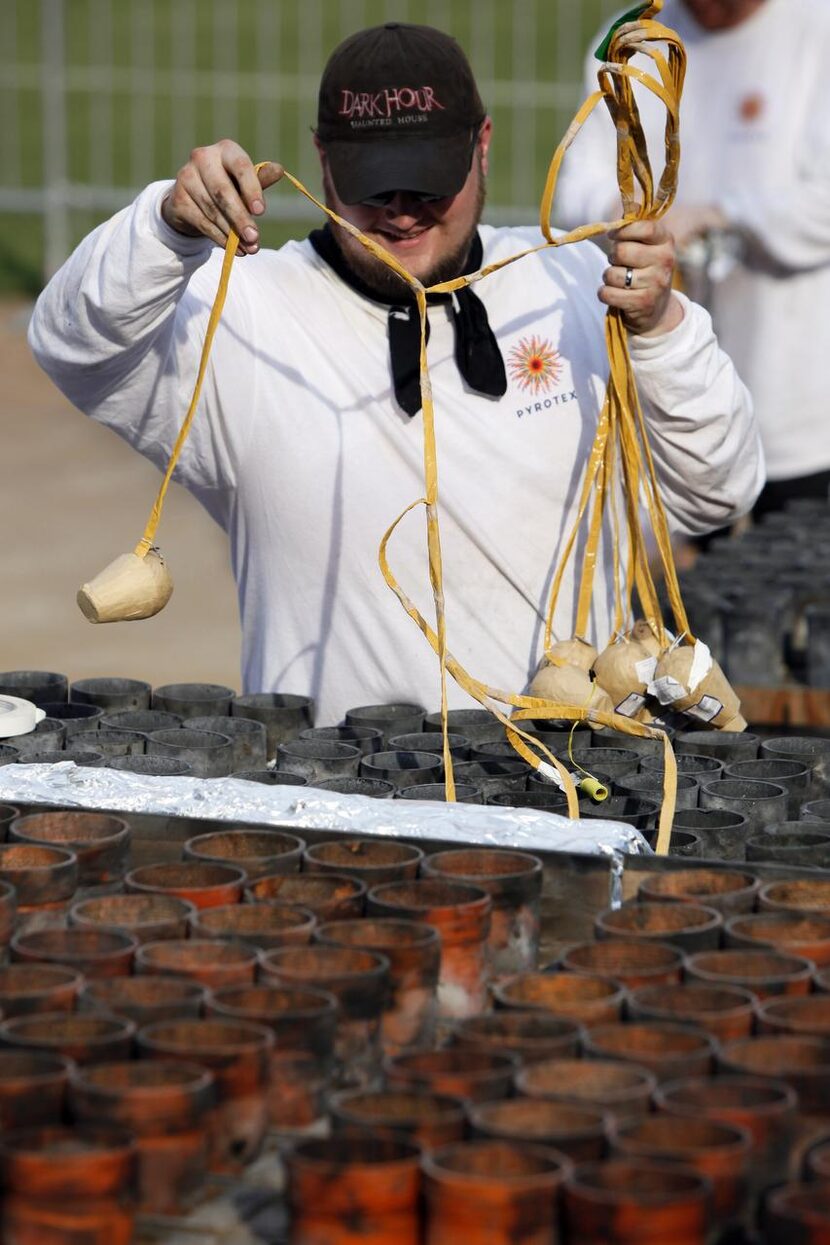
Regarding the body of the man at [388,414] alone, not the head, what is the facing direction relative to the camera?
toward the camera

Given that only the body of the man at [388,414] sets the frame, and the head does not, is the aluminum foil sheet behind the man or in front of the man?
in front

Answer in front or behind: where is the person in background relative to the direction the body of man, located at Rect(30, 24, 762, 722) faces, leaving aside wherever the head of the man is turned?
behind

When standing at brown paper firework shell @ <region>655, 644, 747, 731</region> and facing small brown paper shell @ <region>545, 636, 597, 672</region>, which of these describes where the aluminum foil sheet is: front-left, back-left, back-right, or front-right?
front-left
